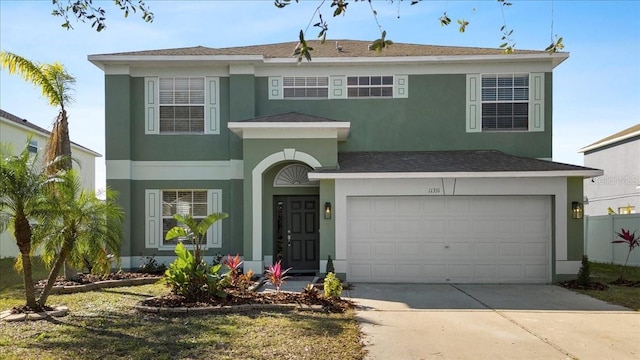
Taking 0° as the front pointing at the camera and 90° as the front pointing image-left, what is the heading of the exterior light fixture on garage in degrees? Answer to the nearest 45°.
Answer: approximately 0°

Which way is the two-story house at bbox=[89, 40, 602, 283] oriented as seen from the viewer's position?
toward the camera

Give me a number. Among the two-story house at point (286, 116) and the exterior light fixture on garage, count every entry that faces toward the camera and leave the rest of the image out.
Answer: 2

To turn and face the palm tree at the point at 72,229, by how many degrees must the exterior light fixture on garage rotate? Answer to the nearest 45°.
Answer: approximately 45° to its right
